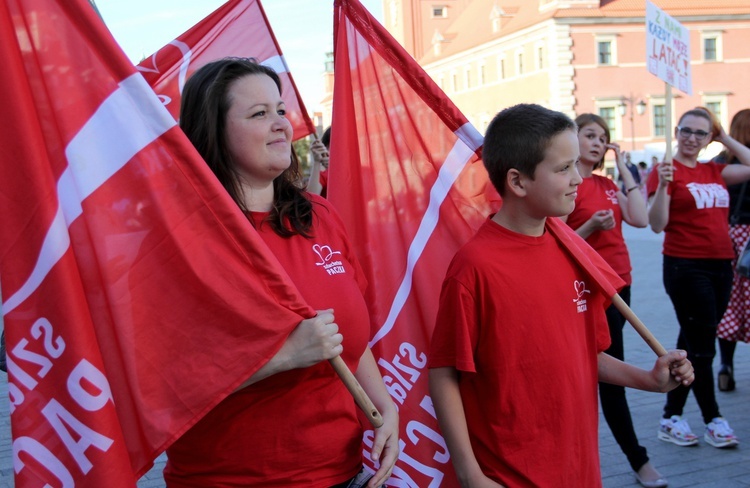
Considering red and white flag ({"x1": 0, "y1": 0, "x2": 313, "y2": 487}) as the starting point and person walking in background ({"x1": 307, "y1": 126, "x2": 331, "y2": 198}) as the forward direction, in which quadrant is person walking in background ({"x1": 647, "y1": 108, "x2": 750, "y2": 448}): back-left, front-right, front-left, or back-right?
front-right

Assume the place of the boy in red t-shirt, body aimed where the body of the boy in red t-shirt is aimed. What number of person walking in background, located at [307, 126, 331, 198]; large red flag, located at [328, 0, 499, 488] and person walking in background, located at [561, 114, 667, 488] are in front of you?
0

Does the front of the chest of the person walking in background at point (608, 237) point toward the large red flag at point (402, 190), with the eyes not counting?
no

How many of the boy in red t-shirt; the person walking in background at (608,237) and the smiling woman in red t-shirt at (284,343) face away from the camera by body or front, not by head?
0

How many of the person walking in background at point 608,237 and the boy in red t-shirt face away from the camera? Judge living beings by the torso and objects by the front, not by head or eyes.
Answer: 0

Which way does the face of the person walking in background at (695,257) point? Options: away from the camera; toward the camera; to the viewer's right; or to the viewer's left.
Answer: toward the camera

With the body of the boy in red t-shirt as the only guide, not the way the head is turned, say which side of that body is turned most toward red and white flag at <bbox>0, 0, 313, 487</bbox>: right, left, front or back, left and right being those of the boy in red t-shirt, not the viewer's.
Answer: right

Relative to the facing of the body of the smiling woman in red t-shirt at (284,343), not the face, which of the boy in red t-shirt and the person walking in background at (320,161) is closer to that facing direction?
the boy in red t-shirt

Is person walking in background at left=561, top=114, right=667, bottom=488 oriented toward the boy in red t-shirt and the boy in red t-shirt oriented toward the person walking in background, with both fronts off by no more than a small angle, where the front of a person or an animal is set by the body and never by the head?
no

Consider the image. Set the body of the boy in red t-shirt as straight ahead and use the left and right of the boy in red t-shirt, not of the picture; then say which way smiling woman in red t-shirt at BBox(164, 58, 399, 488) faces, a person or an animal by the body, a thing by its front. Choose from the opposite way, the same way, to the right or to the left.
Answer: the same way

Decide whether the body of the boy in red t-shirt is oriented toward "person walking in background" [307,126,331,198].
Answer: no

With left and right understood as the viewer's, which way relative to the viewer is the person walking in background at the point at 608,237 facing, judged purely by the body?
facing the viewer and to the right of the viewer

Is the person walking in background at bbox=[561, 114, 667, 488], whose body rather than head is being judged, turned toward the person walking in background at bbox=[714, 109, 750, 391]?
no

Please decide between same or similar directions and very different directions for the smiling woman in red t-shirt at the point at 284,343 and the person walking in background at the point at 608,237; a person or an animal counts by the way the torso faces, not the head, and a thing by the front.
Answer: same or similar directions

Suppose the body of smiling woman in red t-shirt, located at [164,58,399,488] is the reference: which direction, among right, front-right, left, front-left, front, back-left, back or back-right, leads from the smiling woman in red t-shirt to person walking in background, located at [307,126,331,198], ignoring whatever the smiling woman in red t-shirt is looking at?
back-left

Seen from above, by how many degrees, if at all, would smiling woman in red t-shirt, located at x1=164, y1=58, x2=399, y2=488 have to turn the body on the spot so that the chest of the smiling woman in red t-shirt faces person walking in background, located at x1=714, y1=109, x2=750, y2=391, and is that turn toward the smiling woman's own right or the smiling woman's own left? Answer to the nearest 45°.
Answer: approximately 90° to the smiling woman's own left

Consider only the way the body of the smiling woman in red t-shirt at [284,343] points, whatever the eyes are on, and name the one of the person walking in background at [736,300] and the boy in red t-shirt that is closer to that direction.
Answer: the boy in red t-shirt

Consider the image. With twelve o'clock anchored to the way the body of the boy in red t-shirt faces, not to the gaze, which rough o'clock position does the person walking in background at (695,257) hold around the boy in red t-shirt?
The person walking in background is roughly at 8 o'clock from the boy in red t-shirt.

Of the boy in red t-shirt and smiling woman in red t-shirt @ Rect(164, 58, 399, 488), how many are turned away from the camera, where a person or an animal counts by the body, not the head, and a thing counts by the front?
0

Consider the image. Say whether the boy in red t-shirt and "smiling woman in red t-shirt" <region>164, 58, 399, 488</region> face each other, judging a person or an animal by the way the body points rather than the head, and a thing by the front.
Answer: no
